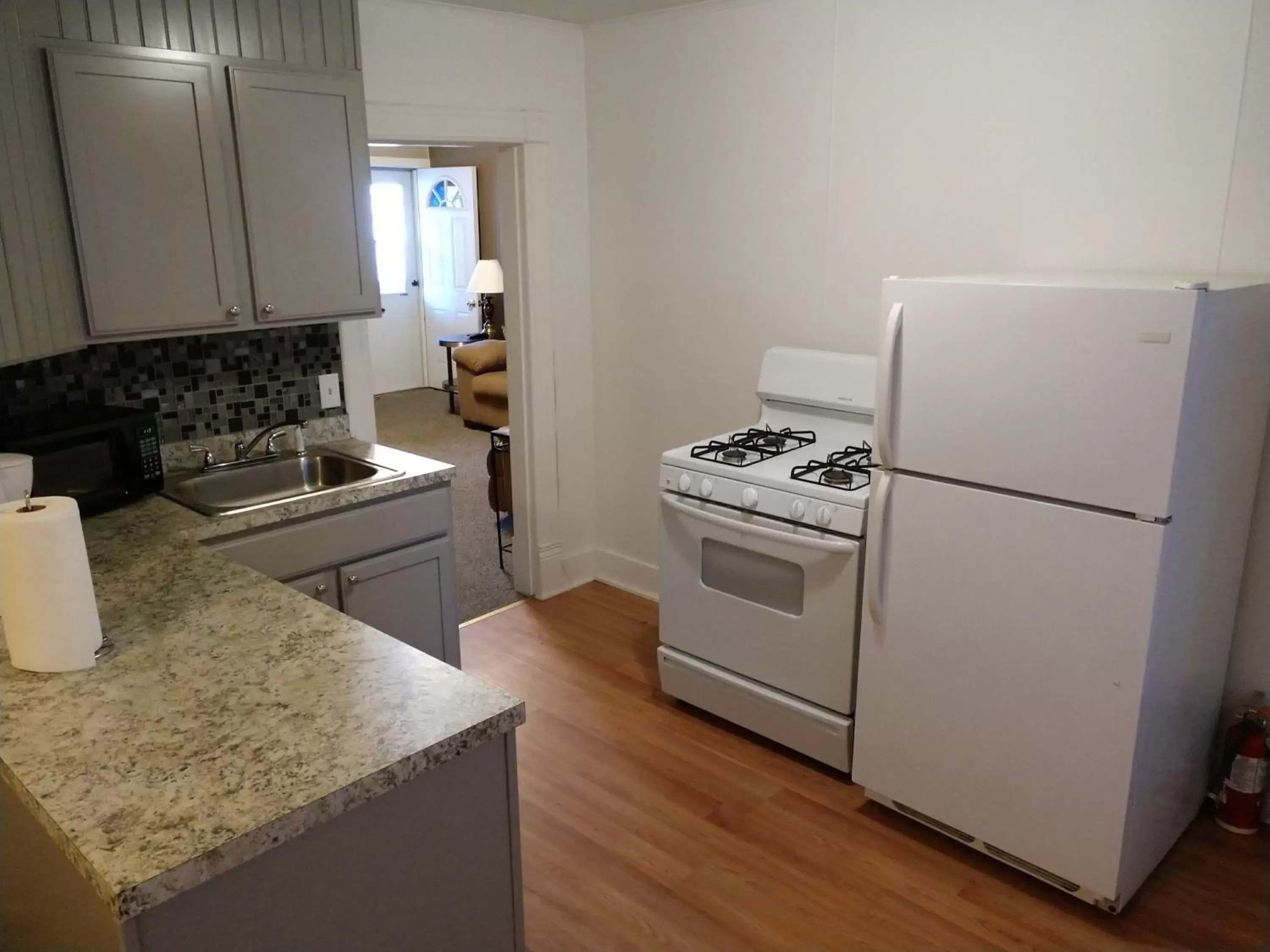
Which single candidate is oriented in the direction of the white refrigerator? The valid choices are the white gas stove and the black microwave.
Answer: the black microwave

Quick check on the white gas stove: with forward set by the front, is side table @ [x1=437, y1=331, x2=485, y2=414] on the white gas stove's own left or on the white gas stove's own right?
on the white gas stove's own right

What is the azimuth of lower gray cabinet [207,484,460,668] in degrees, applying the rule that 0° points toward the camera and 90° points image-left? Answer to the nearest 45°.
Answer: approximately 315°

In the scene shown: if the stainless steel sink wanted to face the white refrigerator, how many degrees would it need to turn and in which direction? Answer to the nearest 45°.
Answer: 0° — it already faces it

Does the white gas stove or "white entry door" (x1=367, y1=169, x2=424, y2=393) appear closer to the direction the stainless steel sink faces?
the white gas stove

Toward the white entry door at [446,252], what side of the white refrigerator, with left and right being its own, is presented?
right

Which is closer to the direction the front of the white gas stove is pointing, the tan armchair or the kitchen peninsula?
the kitchen peninsula
